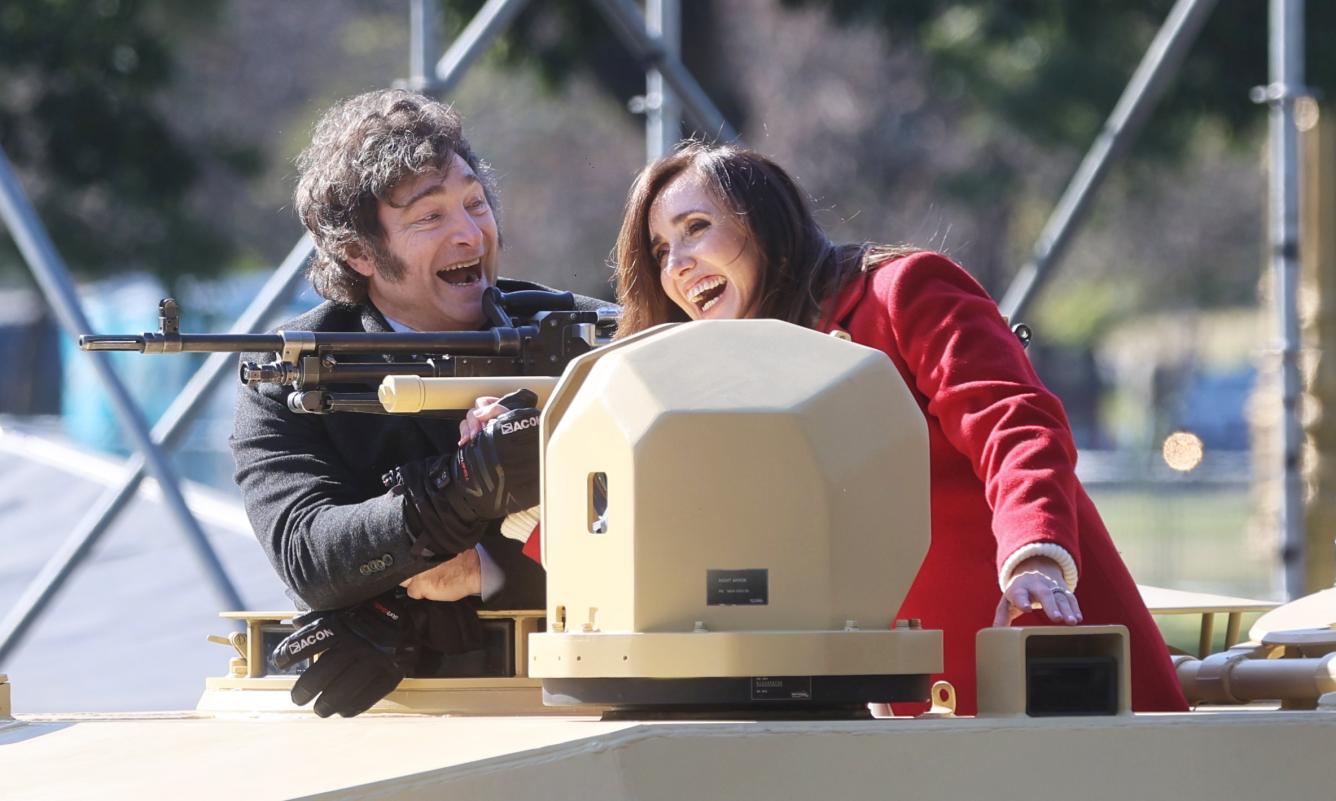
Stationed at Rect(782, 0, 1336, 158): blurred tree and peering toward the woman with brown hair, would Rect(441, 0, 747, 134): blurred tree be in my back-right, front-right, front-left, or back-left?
front-right

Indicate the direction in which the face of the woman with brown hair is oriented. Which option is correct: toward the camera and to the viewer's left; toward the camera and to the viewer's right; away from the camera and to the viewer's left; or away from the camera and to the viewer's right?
toward the camera and to the viewer's left

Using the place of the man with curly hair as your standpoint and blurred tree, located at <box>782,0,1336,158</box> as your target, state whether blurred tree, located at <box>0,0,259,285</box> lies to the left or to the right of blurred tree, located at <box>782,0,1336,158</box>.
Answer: left

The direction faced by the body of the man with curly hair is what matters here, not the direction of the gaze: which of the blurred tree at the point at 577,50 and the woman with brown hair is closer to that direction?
the woman with brown hair

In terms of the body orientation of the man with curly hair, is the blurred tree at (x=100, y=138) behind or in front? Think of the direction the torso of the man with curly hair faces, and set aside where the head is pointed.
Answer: behind

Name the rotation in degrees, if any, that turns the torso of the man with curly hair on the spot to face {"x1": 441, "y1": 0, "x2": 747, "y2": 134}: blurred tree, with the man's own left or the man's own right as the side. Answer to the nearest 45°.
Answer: approximately 135° to the man's own left

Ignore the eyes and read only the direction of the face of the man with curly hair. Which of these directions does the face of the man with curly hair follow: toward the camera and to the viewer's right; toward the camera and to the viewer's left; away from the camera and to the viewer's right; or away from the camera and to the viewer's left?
toward the camera and to the viewer's right

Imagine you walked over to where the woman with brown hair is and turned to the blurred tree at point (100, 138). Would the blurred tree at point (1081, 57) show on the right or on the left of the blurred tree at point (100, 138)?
right

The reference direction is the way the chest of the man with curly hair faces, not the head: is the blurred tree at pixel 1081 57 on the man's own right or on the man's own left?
on the man's own left
